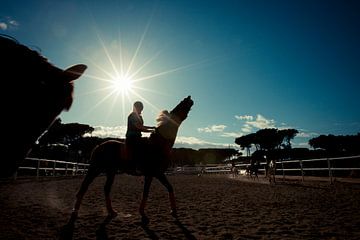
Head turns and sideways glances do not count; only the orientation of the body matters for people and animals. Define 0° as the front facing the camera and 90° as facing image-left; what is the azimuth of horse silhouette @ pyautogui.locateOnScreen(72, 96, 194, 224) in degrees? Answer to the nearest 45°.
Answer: approximately 270°

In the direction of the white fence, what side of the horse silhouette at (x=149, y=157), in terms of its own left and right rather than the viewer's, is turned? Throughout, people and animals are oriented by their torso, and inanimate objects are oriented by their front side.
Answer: left

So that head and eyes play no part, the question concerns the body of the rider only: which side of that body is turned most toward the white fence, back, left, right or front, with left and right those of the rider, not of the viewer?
left

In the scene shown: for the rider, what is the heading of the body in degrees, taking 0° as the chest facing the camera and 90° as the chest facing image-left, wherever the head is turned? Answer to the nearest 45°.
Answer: approximately 270°
